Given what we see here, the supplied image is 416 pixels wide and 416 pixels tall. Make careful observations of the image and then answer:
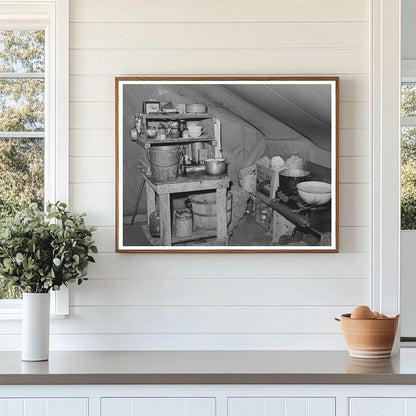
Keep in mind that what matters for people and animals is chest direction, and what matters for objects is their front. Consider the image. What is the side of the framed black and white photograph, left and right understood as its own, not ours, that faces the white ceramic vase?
right

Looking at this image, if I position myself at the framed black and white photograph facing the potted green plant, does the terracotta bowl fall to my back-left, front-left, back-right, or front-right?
back-left

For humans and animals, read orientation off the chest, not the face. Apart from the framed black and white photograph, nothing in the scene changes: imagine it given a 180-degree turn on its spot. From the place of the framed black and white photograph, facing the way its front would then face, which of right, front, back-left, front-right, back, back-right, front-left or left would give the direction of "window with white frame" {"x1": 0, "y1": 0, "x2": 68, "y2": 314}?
left

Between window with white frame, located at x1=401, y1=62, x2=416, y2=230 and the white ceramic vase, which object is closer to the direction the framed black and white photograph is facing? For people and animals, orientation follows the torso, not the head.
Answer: the white ceramic vase

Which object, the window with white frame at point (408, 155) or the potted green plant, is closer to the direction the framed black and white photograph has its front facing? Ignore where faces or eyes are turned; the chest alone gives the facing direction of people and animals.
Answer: the potted green plant

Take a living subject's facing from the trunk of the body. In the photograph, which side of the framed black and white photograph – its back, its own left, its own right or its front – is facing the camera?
front

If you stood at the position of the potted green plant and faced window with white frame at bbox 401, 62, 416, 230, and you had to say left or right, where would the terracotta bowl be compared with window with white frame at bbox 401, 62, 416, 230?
right

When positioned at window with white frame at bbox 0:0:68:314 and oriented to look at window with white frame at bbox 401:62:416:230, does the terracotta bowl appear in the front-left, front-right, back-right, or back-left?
front-right
